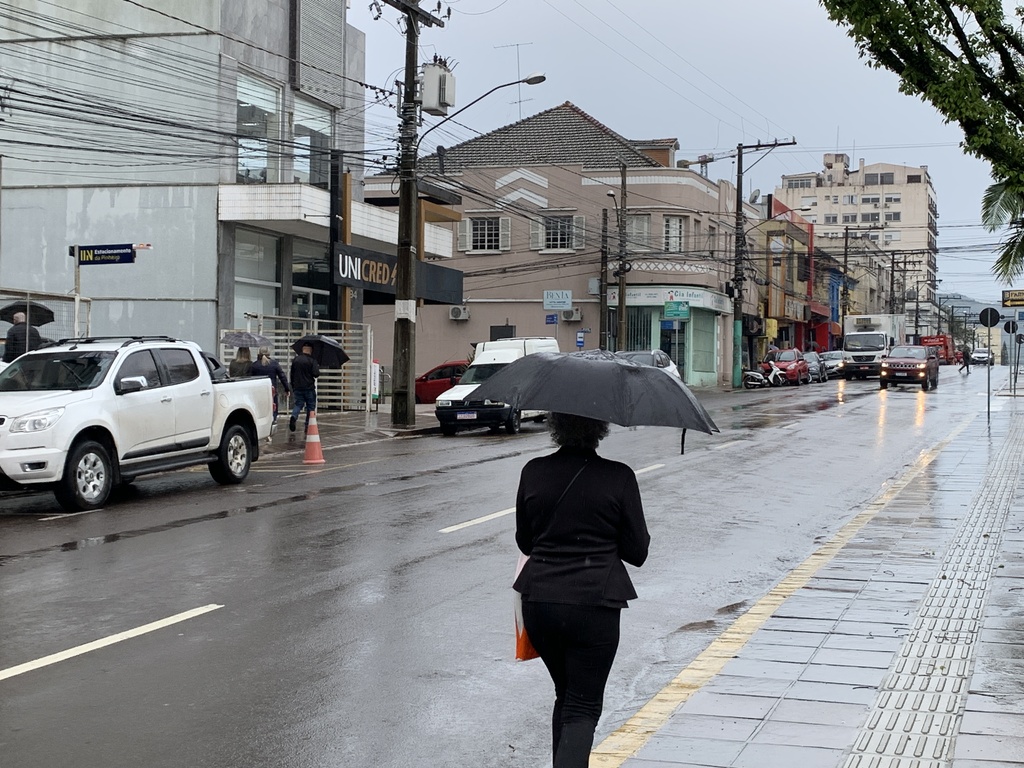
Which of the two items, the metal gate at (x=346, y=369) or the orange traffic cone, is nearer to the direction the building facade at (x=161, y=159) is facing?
the orange traffic cone

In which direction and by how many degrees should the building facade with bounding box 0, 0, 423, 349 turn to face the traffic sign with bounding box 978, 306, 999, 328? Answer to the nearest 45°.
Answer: approximately 45° to its left

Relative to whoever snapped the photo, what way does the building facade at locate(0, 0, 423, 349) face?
facing the viewer and to the right of the viewer

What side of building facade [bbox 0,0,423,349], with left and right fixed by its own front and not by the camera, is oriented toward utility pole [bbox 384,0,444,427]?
front

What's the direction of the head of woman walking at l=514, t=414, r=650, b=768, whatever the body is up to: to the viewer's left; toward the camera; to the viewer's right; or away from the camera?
away from the camera

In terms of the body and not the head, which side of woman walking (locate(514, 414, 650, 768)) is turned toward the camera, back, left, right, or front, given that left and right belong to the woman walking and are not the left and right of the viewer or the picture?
back

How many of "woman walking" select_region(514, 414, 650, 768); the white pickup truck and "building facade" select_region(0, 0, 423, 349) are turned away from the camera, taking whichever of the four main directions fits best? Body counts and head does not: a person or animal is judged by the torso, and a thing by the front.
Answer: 1

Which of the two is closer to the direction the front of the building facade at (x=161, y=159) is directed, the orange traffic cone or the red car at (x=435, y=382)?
the orange traffic cone

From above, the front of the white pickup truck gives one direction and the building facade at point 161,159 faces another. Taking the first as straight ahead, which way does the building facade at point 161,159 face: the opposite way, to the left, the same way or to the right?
to the left

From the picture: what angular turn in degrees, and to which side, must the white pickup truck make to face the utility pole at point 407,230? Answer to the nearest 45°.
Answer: approximately 180°

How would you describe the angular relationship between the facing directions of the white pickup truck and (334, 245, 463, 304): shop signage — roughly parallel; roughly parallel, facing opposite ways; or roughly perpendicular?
roughly perpendicular

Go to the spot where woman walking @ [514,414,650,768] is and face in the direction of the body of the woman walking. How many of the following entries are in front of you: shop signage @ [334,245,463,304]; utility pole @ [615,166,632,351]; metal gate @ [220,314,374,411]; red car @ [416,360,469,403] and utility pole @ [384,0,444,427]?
5

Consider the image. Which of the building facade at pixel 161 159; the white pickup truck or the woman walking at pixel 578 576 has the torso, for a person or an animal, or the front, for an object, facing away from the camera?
the woman walking

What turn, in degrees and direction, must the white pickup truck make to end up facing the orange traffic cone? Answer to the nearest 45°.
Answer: approximately 180°

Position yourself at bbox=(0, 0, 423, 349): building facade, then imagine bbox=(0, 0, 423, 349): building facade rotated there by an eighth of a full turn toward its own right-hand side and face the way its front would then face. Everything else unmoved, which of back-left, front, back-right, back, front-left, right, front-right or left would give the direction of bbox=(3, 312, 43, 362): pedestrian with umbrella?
front

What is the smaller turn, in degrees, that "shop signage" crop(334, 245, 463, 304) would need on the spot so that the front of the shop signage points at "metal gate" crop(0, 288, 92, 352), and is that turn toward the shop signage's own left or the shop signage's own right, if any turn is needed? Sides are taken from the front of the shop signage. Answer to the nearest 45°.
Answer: approximately 90° to the shop signage's own right

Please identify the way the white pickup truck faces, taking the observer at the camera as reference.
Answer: facing the viewer and to the left of the viewer

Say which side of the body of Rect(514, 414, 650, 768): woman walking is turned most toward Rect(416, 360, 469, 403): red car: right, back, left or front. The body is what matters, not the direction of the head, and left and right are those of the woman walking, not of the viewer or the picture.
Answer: front
